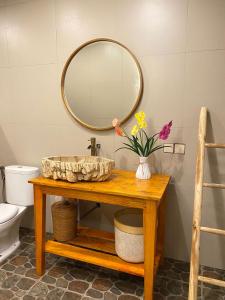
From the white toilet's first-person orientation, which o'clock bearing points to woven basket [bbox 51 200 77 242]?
The woven basket is roughly at 9 o'clock from the white toilet.

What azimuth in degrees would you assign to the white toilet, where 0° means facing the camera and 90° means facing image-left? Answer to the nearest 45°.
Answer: approximately 45°

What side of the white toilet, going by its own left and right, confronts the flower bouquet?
left

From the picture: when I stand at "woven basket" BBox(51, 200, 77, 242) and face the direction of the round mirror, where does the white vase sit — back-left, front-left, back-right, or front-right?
front-right

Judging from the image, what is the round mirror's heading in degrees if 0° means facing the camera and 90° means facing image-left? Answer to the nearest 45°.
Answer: approximately 0°

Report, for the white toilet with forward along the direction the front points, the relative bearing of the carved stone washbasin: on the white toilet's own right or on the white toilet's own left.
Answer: on the white toilet's own left

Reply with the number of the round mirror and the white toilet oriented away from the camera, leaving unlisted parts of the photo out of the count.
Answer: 0

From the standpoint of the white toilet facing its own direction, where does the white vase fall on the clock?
The white vase is roughly at 9 o'clock from the white toilet.
